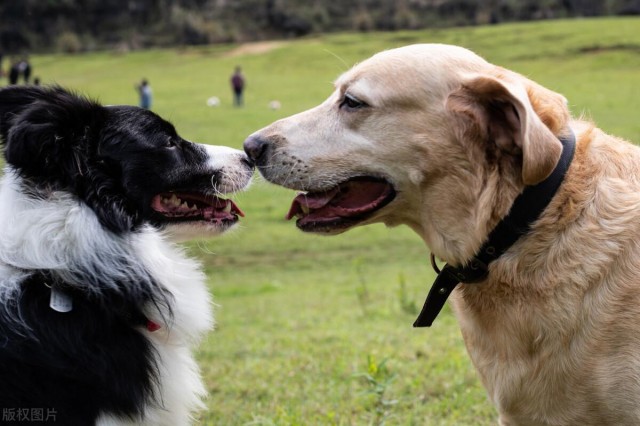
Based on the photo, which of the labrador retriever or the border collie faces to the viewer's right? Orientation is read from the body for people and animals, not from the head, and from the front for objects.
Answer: the border collie

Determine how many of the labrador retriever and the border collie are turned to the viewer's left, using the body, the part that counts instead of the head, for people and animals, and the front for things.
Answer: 1

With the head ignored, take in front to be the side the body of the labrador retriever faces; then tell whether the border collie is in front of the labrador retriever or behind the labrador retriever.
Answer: in front

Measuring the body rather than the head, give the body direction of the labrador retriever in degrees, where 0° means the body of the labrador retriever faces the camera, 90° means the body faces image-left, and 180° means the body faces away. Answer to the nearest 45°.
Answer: approximately 90°

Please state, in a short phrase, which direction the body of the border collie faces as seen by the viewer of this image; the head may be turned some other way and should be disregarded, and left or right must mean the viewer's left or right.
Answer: facing to the right of the viewer
